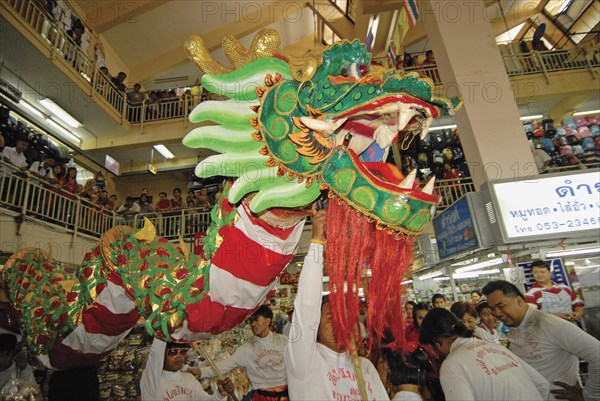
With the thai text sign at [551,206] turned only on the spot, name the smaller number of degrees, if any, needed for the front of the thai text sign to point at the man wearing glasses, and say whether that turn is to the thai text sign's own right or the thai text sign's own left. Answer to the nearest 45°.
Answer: approximately 45° to the thai text sign's own right

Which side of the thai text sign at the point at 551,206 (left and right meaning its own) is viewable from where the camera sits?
front

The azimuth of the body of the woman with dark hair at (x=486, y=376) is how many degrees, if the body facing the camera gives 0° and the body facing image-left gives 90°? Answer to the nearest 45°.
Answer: approximately 135°

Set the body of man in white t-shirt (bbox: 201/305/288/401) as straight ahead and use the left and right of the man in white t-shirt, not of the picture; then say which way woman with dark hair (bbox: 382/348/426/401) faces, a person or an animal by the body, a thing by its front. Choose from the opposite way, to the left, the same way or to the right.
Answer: the opposite way

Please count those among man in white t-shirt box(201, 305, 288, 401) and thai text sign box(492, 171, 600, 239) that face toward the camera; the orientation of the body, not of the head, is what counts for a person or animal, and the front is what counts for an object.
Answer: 2

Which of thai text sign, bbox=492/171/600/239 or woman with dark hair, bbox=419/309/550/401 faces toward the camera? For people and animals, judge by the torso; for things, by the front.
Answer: the thai text sign

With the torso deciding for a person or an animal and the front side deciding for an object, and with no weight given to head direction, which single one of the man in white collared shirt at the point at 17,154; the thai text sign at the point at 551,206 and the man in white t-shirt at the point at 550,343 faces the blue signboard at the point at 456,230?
the man in white collared shirt at the point at 17,154

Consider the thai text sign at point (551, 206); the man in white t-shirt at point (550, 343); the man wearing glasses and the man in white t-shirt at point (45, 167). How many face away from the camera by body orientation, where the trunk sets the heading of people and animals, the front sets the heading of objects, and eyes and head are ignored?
0

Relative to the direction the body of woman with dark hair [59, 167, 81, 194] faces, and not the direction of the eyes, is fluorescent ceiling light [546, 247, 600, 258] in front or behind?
in front

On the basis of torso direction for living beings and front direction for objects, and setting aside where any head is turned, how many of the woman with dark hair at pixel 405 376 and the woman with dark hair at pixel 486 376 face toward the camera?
0

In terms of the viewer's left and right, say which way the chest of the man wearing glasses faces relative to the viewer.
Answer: facing the viewer and to the right of the viewer

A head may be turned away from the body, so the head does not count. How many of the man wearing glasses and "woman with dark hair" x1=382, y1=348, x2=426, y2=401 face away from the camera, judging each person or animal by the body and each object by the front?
1

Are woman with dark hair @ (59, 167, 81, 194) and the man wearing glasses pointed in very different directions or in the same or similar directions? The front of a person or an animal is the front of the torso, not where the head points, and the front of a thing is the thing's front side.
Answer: same or similar directions

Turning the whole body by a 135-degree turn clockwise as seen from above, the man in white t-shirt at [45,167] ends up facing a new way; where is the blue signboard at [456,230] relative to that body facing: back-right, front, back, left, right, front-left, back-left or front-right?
back-left

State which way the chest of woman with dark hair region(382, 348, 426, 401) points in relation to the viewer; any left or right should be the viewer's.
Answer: facing away from the viewer

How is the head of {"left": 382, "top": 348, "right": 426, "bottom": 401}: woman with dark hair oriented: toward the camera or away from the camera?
away from the camera

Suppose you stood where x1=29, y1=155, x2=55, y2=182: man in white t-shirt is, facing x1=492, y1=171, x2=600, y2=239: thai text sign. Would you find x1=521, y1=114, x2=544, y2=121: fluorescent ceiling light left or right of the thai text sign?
left
